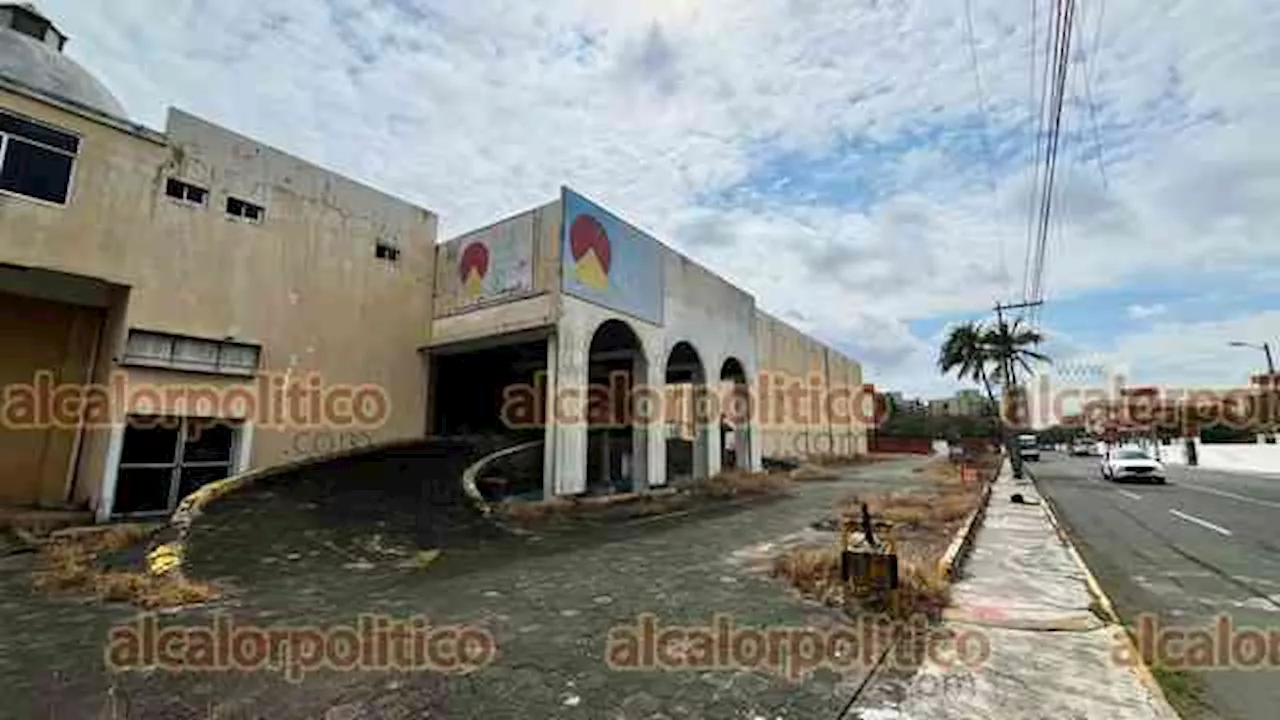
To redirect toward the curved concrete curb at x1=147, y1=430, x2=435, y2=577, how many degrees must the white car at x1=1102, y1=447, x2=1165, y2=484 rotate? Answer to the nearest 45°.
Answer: approximately 90° to its right

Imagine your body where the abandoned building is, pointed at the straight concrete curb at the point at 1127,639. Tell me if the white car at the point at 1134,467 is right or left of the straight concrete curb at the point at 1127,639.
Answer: left

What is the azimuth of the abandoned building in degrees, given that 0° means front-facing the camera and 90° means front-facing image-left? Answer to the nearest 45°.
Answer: approximately 315°

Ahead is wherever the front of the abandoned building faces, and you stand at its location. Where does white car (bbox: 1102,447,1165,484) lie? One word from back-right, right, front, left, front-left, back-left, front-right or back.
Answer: front-left

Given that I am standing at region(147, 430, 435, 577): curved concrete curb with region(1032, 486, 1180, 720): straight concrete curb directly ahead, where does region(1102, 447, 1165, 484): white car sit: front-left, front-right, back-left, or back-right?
front-left

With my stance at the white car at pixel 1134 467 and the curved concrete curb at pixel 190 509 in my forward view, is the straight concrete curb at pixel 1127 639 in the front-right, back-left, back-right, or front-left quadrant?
front-left

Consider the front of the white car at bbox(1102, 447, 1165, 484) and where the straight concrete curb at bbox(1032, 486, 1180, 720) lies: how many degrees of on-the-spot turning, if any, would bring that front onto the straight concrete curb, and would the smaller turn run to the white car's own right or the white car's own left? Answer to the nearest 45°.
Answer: approximately 45° to the white car's own right

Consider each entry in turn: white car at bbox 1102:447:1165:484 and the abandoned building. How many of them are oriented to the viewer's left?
0

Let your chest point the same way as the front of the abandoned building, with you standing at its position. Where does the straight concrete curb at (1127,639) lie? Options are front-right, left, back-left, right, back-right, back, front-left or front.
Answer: front
